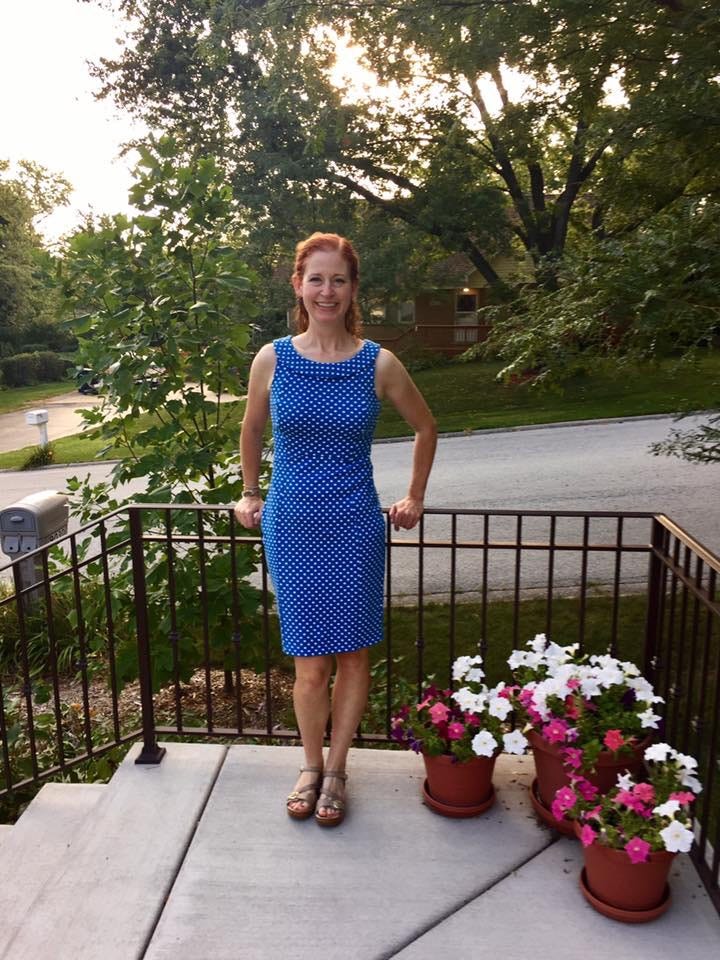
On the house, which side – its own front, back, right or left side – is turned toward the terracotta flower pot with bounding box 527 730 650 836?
front

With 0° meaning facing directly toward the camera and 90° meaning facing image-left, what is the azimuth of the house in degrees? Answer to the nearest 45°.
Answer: approximately 0°

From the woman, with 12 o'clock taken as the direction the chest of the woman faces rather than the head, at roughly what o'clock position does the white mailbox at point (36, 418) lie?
The white mailbox is roughly at 5 o'clock from the woman.

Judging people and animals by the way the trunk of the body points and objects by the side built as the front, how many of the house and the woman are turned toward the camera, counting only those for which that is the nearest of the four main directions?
2

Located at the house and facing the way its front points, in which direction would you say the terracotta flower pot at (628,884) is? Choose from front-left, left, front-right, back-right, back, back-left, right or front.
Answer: front

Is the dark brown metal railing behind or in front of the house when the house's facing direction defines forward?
in front

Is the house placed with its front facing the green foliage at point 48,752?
yes

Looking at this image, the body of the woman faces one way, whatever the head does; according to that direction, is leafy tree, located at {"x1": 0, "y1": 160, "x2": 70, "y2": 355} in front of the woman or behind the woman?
behind

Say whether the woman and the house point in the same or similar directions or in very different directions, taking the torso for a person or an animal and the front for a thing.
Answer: same or similar directions

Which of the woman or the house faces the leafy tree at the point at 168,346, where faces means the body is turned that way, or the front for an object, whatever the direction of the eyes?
the house

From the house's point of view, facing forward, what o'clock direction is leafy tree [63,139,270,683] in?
The leafy tree is roughly at 12 o'clock from the house.

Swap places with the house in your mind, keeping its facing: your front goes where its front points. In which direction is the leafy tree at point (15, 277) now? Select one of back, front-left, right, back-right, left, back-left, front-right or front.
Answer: right

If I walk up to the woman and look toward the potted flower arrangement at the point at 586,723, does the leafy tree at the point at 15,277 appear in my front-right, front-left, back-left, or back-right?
back-left

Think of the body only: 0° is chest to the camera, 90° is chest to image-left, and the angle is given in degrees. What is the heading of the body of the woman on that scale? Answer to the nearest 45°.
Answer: approximately 0°

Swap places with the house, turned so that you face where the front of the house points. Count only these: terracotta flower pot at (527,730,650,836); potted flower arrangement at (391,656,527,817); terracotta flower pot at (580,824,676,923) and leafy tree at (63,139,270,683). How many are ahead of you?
4

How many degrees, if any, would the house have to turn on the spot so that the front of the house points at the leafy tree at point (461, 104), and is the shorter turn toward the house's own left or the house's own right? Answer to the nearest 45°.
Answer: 0° — it already faces it
